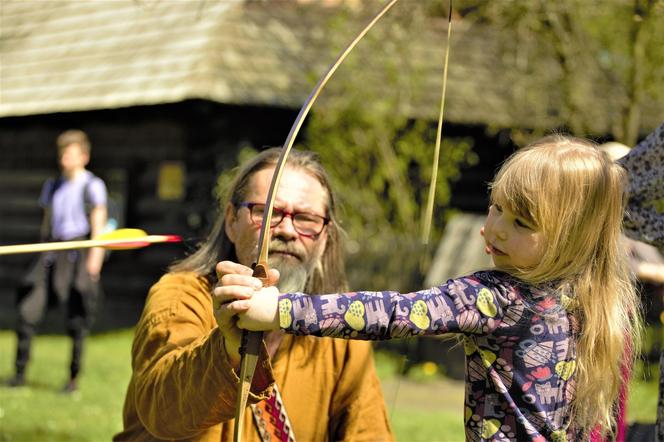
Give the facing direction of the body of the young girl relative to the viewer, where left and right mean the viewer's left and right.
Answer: facing to the left of the viewer

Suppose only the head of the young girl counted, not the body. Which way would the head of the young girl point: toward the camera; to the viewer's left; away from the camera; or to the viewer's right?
to the viewer's left

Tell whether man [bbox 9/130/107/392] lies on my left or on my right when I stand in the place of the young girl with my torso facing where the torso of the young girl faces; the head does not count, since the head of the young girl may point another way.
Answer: on my right

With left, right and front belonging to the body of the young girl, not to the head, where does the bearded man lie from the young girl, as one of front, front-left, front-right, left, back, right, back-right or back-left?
front-right
